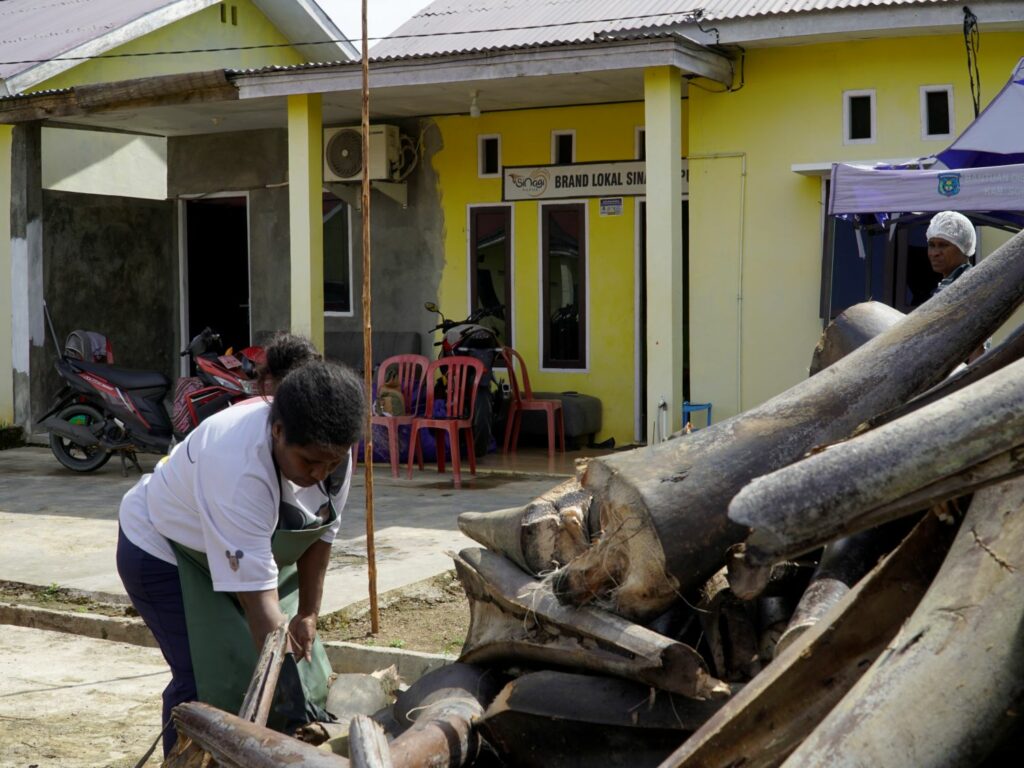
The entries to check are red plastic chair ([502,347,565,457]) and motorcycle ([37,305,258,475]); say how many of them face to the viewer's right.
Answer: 2

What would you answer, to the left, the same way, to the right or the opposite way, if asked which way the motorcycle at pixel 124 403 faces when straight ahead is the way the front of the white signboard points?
to the left

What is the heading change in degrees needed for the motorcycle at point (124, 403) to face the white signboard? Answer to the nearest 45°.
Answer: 0° — it already faces it

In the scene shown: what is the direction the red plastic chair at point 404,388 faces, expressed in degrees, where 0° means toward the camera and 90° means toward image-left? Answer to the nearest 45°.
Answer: approximately 45°

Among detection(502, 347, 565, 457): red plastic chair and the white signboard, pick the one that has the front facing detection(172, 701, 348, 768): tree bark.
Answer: the white signboard

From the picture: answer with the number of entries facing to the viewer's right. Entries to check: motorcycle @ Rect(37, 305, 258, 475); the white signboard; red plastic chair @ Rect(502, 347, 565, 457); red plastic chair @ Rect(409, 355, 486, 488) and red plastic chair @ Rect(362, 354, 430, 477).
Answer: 2

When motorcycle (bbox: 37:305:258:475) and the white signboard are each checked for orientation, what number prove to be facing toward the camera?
1

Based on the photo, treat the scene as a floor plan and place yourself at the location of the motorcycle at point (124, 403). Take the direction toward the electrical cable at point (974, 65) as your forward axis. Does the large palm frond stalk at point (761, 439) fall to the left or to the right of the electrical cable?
right

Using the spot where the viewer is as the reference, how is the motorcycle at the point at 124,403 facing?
facing to the right of the viewer

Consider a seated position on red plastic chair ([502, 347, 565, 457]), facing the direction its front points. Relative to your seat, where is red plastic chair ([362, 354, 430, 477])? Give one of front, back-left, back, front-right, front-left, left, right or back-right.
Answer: back-right

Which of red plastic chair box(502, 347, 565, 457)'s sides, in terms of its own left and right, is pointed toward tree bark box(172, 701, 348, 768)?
right
